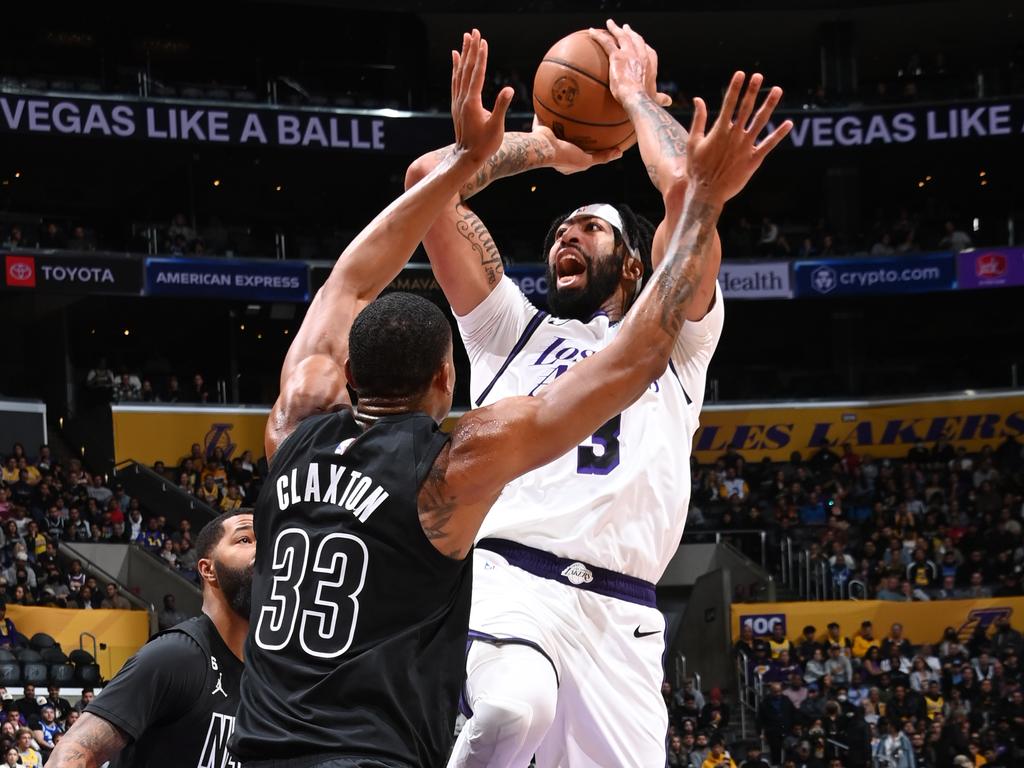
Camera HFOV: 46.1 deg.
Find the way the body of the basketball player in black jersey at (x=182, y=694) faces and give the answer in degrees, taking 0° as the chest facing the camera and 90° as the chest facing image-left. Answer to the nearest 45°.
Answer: approximately 315°

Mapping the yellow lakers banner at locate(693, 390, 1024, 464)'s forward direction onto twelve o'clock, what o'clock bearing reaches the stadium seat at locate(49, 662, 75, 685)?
The stadium seat is roughly at 1 o'clock from the yellow lakers banner.

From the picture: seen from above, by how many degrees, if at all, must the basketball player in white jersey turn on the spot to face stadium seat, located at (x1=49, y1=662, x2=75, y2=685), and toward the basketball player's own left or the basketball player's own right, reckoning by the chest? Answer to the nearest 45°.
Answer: approximately 135° to the basketball player's own right

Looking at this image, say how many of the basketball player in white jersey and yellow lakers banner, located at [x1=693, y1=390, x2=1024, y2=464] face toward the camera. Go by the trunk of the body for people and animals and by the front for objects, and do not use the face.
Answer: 2

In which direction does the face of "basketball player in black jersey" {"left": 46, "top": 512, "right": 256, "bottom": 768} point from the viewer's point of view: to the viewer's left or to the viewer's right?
to the viewer's right

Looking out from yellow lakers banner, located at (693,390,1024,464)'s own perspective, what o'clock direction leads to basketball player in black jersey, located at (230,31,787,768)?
The basketball player in black jersey is roughly at 12 o'clock from the yellow lakers banner.

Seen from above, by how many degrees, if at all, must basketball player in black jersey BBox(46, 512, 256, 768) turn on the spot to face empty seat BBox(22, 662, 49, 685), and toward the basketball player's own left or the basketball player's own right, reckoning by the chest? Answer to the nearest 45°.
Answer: approximately 135° to the basketball player's own left

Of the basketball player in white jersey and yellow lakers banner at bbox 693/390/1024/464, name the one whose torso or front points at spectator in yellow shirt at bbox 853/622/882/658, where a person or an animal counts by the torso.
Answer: the yellow lakers banner

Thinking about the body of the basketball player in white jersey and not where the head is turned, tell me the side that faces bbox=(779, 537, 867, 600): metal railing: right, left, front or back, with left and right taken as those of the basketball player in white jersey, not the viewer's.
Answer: back

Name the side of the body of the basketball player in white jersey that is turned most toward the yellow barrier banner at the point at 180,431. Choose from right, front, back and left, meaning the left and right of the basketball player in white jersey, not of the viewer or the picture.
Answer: back

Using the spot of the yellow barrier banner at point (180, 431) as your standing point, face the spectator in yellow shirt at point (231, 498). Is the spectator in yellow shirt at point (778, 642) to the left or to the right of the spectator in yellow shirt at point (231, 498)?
left

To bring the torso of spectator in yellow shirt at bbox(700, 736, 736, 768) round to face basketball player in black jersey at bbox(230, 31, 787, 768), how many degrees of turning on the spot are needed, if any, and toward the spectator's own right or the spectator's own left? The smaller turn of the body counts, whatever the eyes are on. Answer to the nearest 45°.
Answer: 0° — they already face them
